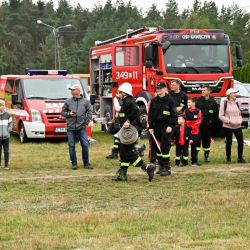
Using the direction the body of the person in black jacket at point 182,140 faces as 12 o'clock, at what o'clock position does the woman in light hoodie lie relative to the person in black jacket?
The woman in light hoodie is roughly at 8 o'clock from the person in black jacket.

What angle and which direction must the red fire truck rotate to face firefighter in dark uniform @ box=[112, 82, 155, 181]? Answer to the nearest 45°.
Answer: approximately 45° to its right

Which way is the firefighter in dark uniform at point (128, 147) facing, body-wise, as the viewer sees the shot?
to the viewer's left

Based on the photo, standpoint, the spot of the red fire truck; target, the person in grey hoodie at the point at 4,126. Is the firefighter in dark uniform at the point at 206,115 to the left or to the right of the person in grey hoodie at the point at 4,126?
left

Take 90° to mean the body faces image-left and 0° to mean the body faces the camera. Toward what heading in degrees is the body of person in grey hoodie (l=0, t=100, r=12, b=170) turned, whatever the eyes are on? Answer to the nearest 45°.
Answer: approximately 0°

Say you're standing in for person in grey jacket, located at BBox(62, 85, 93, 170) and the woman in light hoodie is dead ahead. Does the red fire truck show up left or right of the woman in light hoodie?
left

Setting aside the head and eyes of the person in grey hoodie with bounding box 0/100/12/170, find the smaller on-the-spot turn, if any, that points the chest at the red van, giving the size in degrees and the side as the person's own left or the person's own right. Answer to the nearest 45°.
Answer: approximately 180°

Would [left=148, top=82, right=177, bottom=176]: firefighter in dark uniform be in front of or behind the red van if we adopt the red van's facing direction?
in front

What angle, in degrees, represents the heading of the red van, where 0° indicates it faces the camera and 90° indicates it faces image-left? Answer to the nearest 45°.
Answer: approximately 315°

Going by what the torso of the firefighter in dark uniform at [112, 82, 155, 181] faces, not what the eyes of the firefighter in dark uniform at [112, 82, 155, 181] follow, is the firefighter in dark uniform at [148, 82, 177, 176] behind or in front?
behind

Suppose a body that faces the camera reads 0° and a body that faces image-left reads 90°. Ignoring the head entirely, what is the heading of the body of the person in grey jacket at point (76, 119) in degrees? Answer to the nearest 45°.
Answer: approximately 0°

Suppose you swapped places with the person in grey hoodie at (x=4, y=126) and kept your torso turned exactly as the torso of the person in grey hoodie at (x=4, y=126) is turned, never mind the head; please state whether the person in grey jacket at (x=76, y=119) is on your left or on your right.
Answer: on your left
